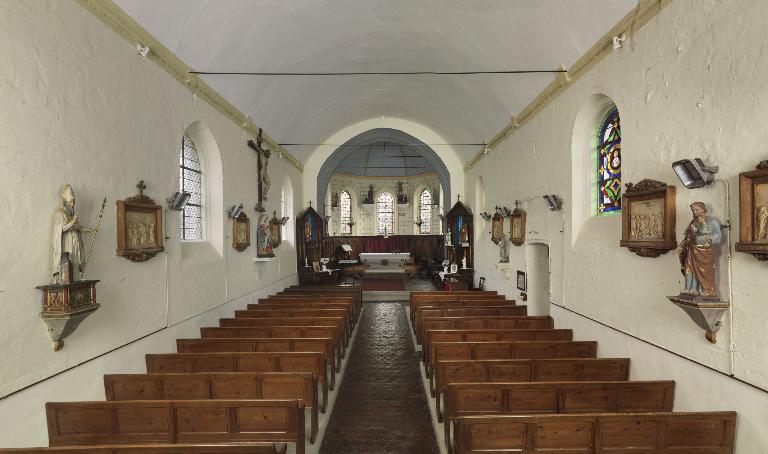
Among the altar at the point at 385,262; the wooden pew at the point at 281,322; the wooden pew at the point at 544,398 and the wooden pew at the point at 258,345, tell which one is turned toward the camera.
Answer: the altar

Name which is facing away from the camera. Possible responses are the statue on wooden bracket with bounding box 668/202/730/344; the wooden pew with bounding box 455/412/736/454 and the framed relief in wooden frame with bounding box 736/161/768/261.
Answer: the wooden pew

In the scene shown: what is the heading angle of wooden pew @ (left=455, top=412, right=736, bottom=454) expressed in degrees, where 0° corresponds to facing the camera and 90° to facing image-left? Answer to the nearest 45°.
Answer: approximately 180°

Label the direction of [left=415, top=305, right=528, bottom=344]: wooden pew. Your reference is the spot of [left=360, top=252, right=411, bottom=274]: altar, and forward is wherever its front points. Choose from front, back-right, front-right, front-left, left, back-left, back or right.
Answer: front

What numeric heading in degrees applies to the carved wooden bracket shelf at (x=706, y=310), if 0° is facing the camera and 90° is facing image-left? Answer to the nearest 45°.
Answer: approximately 45°

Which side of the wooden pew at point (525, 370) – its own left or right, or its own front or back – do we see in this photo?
back

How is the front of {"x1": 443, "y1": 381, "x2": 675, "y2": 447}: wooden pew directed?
away from the camera

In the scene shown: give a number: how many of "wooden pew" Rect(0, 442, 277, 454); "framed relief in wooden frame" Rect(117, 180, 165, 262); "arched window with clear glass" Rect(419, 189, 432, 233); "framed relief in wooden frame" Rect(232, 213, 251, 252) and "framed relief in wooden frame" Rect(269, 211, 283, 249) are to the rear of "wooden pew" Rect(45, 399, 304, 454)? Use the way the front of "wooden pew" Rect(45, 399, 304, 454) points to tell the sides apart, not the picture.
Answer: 1

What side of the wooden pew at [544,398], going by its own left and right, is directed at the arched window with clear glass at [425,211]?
front

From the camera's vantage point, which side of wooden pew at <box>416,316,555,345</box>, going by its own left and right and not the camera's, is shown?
back

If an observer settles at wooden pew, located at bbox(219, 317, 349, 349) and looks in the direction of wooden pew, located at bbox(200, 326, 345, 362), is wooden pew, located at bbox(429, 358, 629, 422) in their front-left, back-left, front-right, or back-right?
front-left
